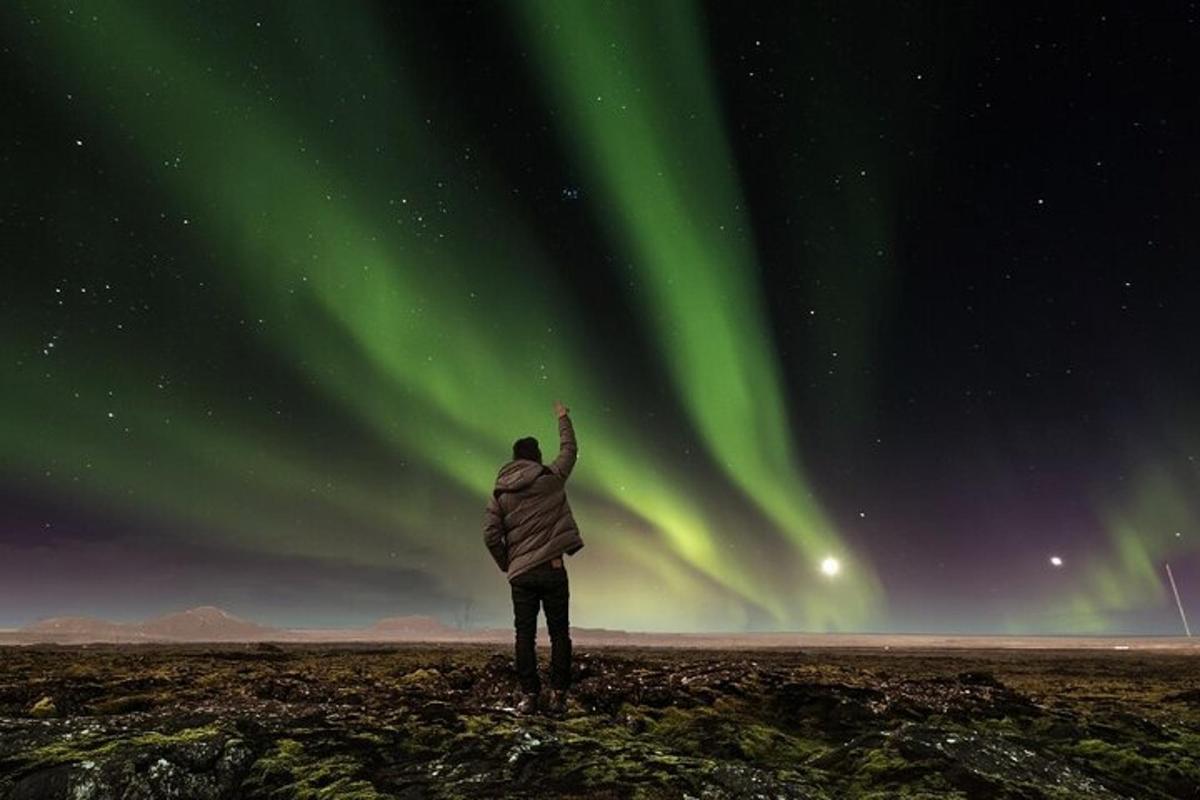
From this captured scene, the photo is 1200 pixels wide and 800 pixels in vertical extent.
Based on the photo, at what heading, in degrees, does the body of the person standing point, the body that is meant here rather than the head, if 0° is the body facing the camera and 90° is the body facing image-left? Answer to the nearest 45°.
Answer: approximately 180°
